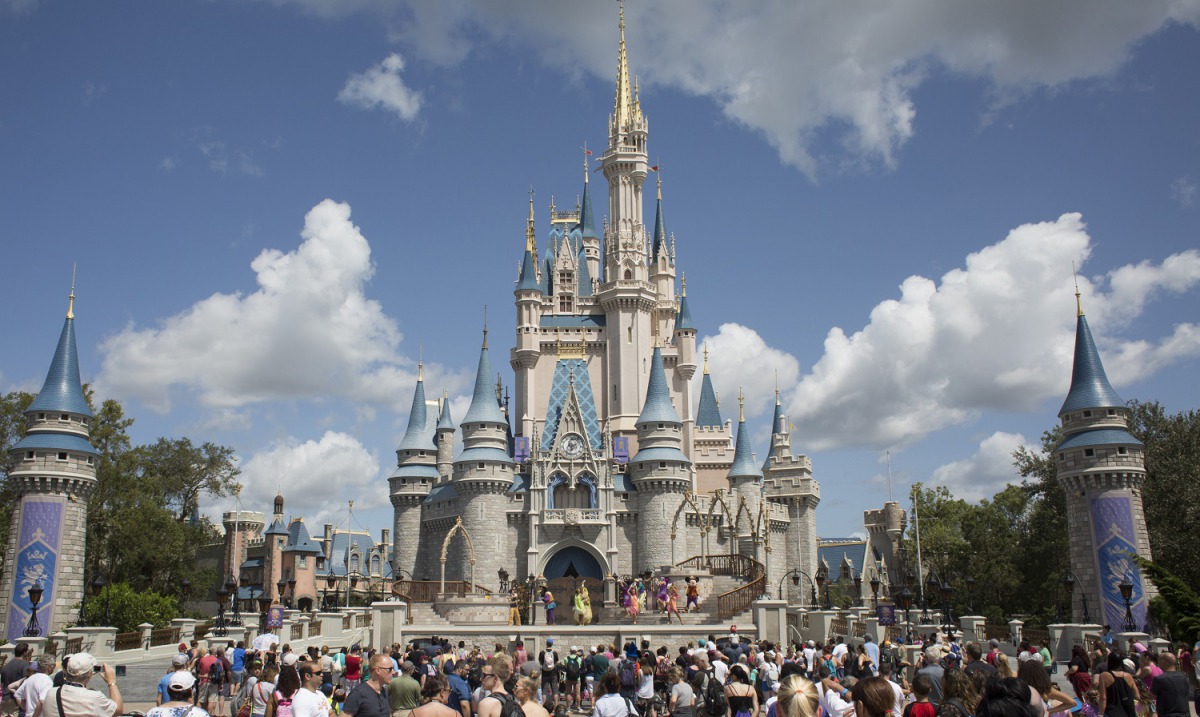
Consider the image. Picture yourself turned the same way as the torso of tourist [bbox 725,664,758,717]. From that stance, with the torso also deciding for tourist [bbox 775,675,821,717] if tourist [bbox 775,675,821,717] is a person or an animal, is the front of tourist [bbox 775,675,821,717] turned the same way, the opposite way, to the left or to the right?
the same way

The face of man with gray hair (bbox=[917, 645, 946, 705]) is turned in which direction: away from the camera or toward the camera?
away from the camera

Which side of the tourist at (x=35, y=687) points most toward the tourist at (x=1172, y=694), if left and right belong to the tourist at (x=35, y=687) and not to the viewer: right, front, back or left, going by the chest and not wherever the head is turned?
right

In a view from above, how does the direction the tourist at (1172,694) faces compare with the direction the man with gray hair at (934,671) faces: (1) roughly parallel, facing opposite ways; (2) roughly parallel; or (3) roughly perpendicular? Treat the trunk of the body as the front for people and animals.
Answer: roughly parallel

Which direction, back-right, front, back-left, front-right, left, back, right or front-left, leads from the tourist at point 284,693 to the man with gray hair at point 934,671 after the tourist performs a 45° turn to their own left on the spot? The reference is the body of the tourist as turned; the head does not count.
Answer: back-right

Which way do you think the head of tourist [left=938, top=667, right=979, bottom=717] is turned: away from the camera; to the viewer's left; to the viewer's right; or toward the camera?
away from the camera

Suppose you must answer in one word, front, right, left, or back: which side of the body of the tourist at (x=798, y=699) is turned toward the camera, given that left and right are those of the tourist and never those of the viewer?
back

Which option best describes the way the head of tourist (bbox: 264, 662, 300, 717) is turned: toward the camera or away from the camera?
away from the camera

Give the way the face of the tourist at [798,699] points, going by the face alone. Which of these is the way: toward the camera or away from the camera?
away from the camera

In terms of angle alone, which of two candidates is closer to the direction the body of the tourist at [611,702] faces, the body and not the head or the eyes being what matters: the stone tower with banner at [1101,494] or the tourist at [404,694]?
the stone tower with banner

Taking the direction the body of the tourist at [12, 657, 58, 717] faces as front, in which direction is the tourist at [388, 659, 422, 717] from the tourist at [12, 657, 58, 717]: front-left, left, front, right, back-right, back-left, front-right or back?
front-right

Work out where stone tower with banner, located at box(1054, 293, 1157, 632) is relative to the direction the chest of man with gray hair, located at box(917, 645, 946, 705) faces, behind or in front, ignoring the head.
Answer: in front

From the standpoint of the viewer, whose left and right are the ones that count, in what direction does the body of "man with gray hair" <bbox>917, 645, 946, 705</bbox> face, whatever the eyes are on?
facing away from the viewer

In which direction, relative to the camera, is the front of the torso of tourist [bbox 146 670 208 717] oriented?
away from the camera

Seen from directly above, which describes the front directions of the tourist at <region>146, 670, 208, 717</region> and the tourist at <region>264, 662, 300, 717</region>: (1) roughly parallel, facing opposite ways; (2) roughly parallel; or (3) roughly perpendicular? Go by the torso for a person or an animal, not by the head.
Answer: roughly parallel

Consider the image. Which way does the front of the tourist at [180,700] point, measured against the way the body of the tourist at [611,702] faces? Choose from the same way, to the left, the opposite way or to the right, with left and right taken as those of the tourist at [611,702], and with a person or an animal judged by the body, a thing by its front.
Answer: the same way
